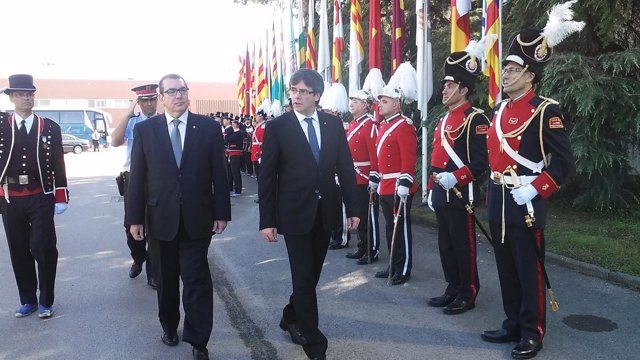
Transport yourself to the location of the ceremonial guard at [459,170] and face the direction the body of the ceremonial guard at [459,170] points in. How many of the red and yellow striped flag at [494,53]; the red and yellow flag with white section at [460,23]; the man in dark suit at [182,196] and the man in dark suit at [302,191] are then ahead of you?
2

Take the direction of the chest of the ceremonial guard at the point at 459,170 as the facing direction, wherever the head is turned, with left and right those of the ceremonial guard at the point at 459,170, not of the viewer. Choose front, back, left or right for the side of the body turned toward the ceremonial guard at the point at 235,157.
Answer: right

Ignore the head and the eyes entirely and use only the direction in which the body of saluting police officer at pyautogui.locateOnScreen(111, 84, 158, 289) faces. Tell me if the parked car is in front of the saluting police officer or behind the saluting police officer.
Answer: behind

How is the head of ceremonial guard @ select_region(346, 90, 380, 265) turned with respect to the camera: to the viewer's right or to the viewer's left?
to the viewer's left

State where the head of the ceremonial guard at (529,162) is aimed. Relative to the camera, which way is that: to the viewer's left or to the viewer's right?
to the viewer's left

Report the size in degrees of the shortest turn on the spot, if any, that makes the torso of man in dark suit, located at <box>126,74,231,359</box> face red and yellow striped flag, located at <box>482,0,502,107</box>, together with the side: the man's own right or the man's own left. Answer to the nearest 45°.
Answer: approximately 135° to the man's own left

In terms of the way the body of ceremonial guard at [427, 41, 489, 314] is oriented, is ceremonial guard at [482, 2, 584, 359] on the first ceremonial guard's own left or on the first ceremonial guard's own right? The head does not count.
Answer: on the first ceremonial guard's own left

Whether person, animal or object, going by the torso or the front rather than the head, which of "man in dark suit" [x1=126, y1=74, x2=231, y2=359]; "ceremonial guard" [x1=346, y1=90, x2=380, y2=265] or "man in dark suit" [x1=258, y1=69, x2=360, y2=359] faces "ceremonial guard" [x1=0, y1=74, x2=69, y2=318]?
"ceremonial guard" [x1=346, y1=90, x2=380, y2=265]

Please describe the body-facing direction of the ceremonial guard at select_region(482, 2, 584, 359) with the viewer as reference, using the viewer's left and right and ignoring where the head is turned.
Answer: facing the viewer and to the left of the viewer

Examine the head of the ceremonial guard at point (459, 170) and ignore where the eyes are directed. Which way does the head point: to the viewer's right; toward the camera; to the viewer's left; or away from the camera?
to the viewer's left
